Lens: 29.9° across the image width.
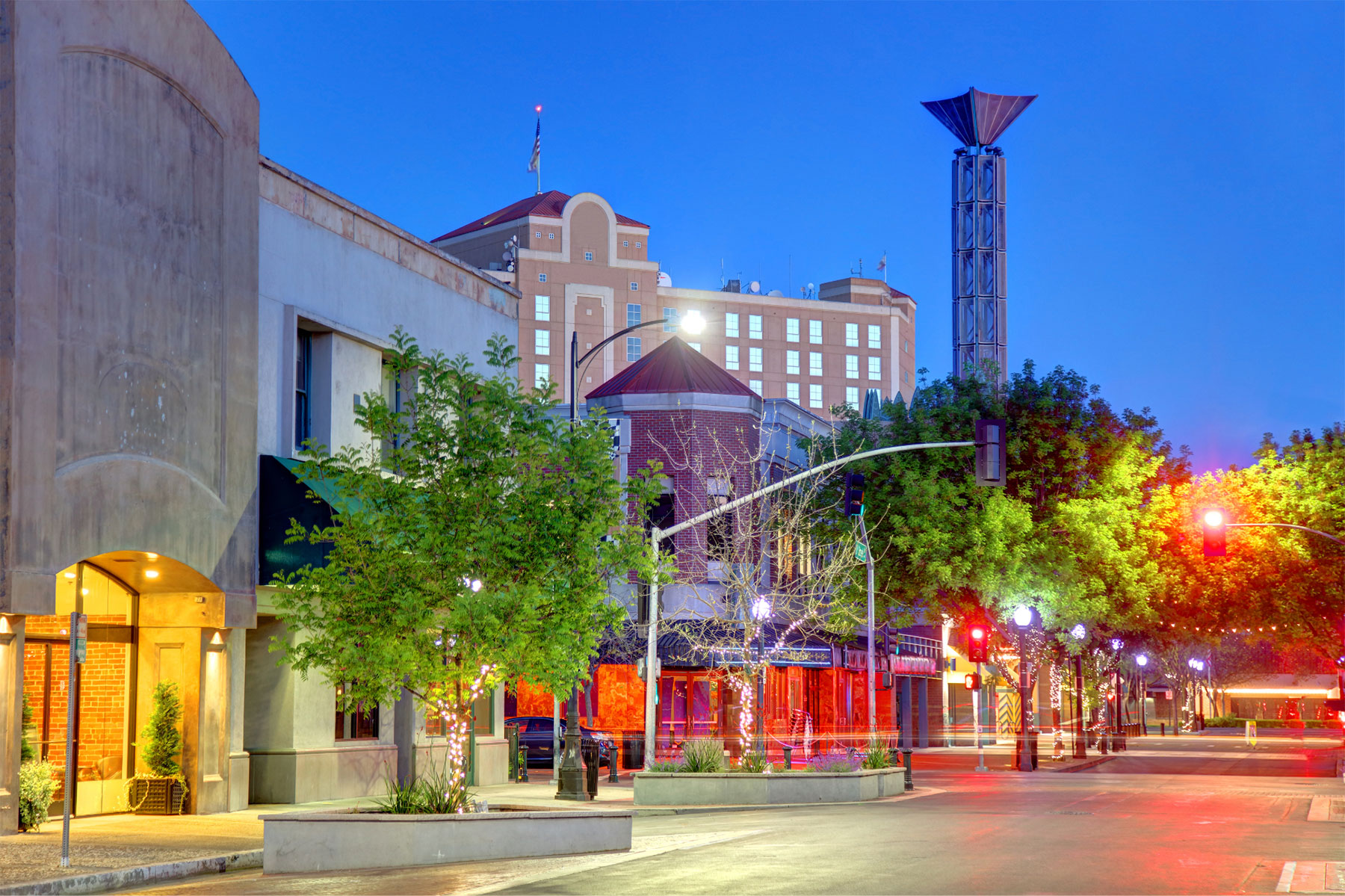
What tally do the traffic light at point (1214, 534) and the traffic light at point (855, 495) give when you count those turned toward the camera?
1

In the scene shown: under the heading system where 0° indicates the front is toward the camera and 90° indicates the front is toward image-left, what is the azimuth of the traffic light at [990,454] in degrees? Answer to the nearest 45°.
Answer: approximately 180°

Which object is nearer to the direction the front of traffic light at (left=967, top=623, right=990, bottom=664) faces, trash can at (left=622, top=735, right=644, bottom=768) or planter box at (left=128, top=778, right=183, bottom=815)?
the planter box
